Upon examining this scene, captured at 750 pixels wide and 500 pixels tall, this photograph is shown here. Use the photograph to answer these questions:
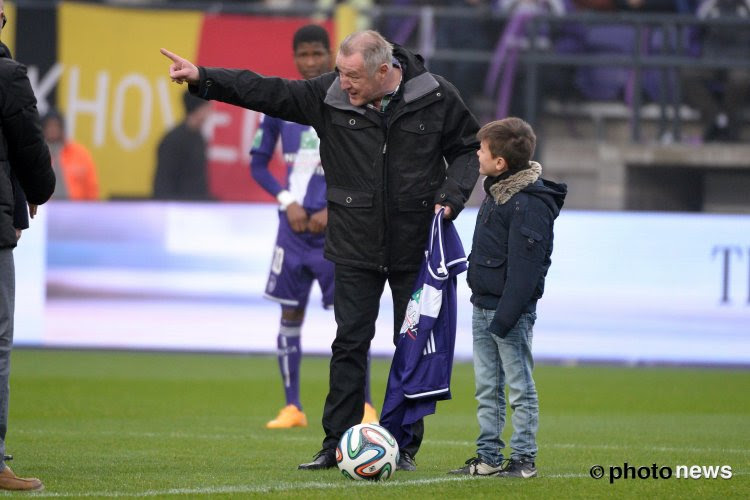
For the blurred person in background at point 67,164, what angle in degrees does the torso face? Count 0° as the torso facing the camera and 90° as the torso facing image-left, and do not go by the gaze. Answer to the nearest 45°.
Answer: approximately 45°

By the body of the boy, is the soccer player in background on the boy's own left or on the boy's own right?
on the boy's own right

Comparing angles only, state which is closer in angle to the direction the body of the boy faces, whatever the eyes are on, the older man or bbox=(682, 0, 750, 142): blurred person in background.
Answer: the older man

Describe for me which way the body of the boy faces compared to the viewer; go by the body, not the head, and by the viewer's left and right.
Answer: facing to the left of the viewer

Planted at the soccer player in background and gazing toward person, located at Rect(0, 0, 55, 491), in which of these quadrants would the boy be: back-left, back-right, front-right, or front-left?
front-left

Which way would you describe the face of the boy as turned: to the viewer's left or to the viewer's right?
to the viewer's left

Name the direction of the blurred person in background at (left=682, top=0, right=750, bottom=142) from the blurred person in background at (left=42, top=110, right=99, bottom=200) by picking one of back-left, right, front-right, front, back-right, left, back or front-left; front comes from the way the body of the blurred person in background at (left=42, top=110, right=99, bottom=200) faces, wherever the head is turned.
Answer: back-left

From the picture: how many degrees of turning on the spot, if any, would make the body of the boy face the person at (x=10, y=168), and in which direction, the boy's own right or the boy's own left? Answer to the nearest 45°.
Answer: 0° — they already face them
